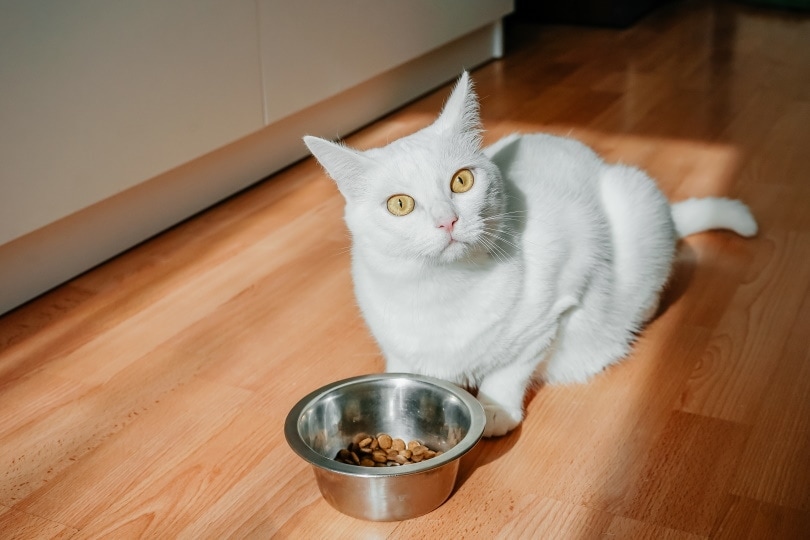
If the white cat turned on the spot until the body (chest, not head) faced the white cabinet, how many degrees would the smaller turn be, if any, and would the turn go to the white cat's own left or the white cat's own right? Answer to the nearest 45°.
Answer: approximately 90° to the white cat's own right

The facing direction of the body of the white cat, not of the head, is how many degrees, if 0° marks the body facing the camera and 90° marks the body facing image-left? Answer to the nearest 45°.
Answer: approximately 45°

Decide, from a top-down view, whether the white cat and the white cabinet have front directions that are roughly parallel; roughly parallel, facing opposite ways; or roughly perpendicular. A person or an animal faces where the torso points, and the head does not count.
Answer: roughly perpendicular
